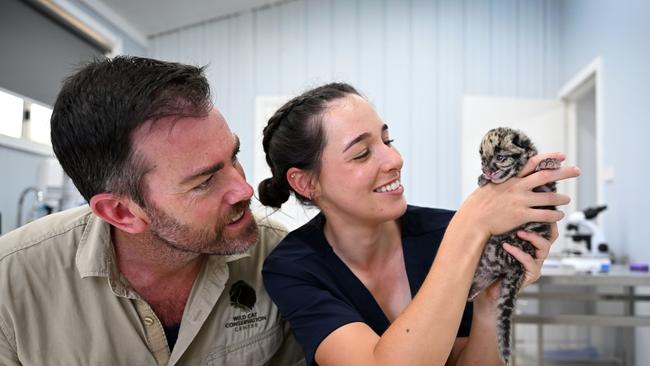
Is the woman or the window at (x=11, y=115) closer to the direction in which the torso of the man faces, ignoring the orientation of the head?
the woman

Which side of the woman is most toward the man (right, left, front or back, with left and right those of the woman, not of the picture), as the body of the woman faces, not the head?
right

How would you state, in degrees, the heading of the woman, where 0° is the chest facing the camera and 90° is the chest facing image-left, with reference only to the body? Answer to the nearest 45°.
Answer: approximately 315°

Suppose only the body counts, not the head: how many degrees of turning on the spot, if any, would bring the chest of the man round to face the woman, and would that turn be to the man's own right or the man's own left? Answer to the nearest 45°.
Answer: approximately 45° to the man's own left

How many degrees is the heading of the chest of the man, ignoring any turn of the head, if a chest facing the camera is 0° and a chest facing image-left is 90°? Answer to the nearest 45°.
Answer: approximately 315°

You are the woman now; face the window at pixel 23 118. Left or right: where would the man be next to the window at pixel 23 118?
left

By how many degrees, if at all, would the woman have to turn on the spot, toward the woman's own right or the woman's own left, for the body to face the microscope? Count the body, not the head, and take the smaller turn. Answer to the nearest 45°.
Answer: approximately 90° to the woman's own left

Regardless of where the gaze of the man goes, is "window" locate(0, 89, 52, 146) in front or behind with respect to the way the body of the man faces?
behind

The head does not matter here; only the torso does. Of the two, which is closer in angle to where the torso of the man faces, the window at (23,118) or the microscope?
the microscope
